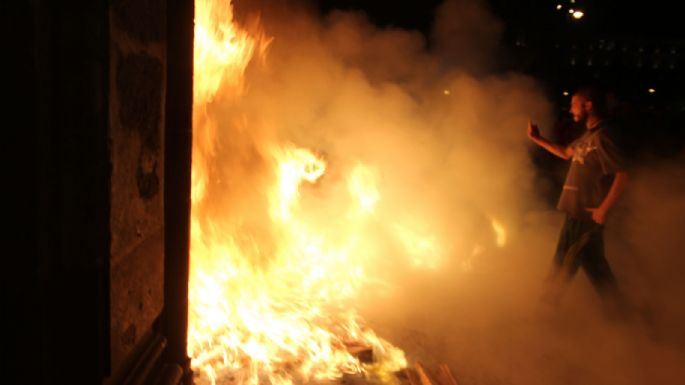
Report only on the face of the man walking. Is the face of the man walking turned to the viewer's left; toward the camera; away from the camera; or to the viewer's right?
to the viewer's left

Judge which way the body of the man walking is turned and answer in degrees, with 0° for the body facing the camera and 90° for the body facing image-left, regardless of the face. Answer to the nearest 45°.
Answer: approximately 45°

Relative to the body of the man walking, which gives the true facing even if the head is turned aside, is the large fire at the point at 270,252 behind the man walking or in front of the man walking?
in front
